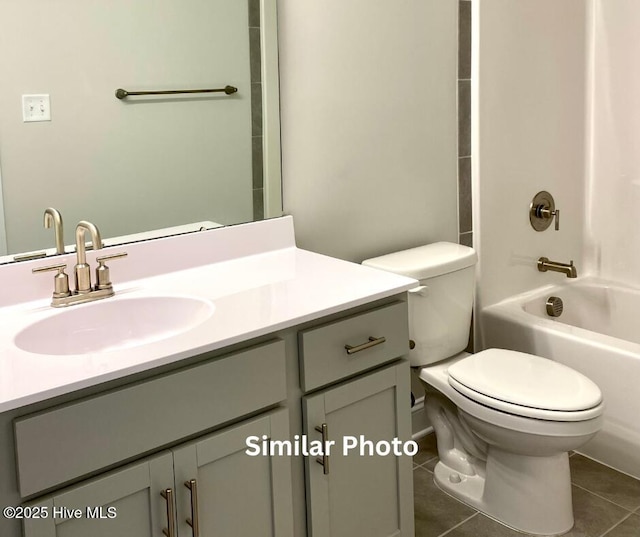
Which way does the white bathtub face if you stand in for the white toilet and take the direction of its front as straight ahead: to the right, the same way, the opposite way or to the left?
to the right

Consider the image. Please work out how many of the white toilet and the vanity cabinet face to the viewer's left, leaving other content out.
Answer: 0

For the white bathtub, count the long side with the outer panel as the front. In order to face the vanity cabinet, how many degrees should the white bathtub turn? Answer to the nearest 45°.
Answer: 0° — it already faces it

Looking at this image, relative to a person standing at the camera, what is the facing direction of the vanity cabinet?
facing the viewer and to the right of the viewer

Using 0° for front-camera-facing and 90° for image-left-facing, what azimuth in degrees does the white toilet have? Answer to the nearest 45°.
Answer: approximately 315°

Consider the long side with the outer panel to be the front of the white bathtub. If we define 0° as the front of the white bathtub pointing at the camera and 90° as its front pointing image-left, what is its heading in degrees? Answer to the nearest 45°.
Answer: approximately 45°

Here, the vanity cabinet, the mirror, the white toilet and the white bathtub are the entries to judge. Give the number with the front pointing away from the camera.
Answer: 0

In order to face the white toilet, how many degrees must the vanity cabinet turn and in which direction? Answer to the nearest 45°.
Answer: approximately 90° to its left

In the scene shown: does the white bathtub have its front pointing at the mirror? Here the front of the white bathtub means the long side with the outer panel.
yes
